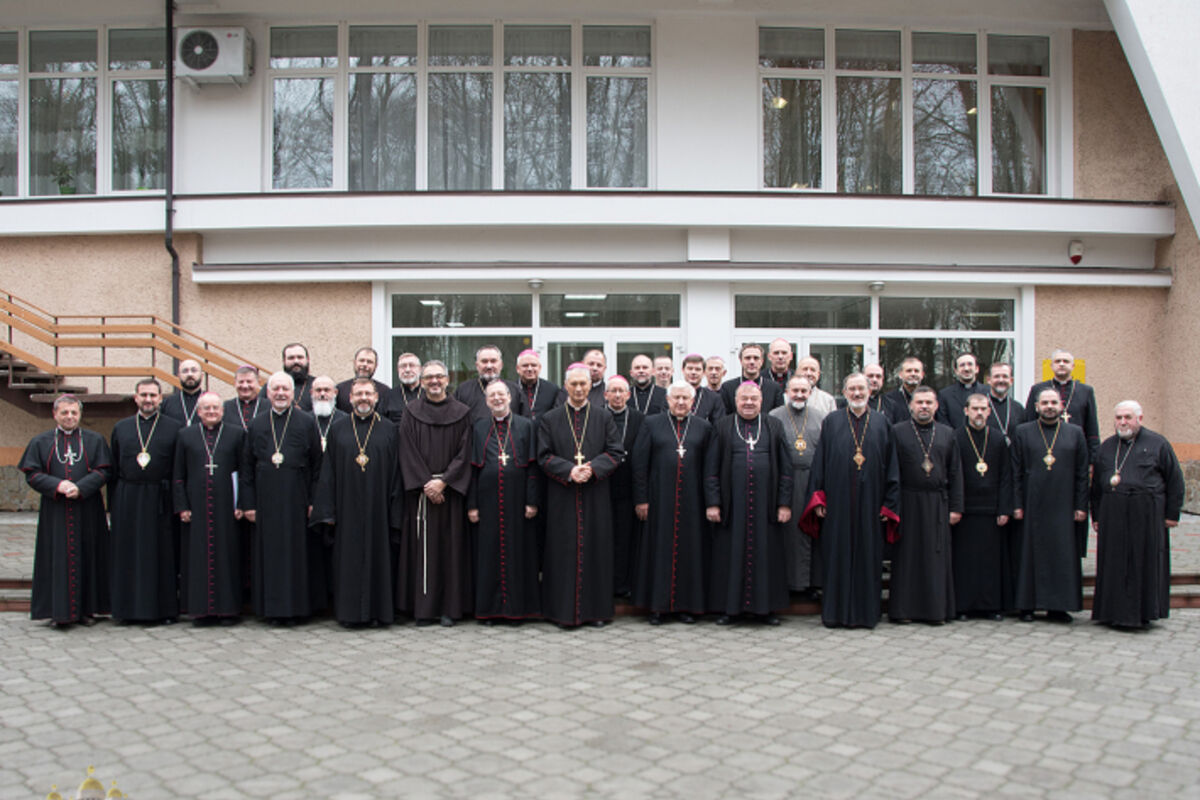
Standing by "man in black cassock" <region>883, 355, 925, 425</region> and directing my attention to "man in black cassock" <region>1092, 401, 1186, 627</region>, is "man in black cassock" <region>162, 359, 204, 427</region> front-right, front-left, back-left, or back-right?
back-right

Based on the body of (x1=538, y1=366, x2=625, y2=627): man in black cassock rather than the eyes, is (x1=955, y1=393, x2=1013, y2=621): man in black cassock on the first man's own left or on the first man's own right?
on the first man's own left

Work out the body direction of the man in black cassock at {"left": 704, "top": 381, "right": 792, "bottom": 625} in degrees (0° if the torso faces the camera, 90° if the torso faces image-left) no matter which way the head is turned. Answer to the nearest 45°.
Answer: approximately 0°

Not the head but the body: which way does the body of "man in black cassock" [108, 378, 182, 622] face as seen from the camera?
toward the camera

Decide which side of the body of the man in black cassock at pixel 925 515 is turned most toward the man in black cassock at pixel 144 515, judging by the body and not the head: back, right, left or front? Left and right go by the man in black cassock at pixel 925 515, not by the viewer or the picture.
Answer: right

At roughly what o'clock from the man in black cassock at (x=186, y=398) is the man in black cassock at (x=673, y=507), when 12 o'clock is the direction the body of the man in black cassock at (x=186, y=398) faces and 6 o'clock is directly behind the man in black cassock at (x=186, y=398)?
the man in black cassock at (x=673, y=507) is roughly at 10 o'clock from the man in black cassock at (x=186, y=398).

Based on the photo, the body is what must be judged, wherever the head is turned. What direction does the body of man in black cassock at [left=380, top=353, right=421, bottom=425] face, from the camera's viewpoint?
toward the camera

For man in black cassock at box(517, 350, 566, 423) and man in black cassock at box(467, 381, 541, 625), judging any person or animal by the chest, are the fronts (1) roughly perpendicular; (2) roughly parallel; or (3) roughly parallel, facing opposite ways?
roughly parallel

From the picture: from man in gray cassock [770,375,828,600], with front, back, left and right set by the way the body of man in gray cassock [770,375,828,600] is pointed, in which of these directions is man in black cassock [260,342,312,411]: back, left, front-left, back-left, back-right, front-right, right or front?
right

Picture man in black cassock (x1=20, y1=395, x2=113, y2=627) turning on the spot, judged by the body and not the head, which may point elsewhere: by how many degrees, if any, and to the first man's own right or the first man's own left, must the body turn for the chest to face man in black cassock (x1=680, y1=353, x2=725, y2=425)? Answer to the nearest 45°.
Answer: approximately 90° to the first man's own left

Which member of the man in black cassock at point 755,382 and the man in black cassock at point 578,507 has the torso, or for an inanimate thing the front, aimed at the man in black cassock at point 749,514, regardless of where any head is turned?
the man in black cassock at point 755,382

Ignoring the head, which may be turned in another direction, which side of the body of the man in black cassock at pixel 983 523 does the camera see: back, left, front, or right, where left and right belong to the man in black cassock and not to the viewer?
front

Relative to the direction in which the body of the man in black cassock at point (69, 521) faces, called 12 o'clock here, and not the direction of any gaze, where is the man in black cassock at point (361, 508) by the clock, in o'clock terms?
the man in black cassock at point (361, 508) is roughly at 10 o'clock from the man in black cassock at point (69, 521).

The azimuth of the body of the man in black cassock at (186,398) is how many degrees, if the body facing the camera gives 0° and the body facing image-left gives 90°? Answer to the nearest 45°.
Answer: approximately 0°

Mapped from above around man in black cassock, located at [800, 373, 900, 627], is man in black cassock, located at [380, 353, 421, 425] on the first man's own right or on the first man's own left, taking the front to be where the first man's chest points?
on the first man's own right

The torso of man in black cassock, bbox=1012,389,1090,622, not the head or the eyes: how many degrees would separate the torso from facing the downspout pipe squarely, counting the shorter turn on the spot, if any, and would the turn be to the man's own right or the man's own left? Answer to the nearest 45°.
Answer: approximately 90° to the man's own right

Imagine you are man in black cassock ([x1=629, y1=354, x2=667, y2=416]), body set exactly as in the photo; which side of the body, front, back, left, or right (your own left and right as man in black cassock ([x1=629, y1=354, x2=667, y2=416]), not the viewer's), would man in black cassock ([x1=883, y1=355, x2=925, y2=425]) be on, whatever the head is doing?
left
